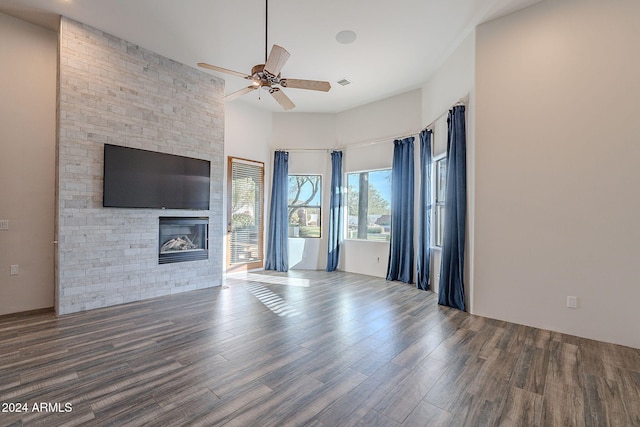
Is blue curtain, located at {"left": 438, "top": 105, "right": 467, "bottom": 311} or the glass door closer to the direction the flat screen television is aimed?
the blue curtain

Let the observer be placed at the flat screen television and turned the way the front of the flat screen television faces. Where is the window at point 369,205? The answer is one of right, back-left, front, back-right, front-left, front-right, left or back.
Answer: front-left

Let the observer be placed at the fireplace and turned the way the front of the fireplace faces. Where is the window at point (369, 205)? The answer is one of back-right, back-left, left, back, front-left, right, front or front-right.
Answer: front-left

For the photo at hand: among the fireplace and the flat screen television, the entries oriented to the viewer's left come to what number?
0

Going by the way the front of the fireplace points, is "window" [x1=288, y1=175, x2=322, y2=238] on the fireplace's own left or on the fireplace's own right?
on the fireplace's own left

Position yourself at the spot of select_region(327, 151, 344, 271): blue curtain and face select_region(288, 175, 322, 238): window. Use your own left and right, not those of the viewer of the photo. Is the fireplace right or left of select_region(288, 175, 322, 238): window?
left

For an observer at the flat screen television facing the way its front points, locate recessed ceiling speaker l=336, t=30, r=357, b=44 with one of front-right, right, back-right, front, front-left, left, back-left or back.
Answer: front

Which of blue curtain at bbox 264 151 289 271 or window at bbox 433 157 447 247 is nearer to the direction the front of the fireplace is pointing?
the window

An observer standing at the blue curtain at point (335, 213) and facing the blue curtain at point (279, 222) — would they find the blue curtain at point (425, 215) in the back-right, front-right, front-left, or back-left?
back-left

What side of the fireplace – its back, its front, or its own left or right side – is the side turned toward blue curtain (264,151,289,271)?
left

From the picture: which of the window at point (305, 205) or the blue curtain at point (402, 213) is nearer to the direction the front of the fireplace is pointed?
the blue curtain

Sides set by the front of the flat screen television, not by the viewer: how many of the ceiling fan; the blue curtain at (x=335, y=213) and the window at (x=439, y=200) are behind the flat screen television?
0

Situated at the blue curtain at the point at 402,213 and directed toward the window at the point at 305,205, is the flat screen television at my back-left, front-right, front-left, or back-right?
front-left

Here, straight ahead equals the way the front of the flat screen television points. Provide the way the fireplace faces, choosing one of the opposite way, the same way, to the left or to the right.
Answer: the same way

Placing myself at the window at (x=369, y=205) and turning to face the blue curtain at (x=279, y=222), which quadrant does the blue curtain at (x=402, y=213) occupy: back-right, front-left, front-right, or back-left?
back-left

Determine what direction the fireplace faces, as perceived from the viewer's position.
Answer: facing the viewer and to the right of the viewer

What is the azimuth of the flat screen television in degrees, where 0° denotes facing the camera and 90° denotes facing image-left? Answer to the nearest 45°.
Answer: approximately 315°

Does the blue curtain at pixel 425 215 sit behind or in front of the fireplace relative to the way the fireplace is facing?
in front

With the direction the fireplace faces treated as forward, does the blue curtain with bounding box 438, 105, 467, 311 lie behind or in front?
in front
